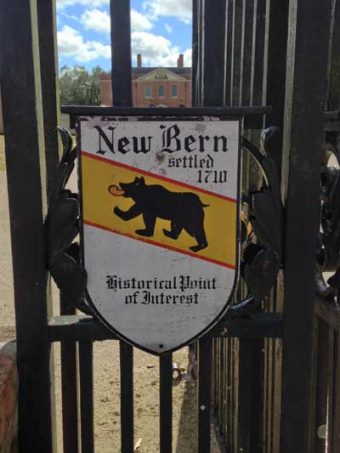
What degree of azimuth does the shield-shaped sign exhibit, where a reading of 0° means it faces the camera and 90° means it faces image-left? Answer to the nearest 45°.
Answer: approximately 0°
